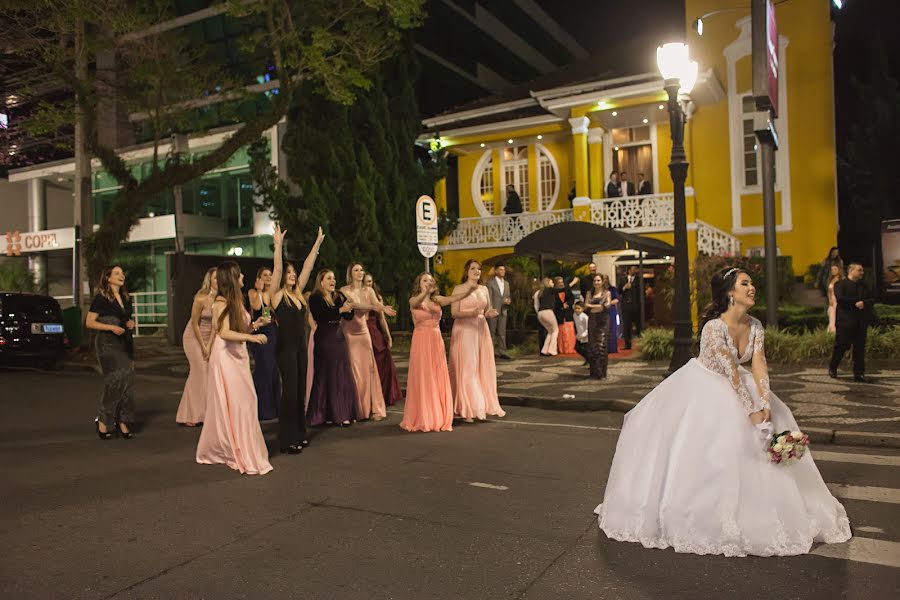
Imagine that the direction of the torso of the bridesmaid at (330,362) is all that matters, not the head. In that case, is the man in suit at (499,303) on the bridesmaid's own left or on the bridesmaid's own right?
on the bridesmaid's own left

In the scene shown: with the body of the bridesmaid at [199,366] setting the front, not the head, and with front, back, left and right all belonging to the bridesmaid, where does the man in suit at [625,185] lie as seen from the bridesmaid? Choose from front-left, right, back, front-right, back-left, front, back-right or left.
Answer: left

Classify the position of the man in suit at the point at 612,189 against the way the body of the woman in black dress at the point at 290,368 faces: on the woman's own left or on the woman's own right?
on the woman's own left

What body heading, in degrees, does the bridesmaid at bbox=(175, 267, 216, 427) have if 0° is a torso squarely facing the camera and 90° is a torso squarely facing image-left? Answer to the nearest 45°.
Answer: approximately 315°

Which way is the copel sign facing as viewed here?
toward the camera

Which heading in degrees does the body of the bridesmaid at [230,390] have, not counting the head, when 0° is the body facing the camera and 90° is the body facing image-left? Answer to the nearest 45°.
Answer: approximately 270°

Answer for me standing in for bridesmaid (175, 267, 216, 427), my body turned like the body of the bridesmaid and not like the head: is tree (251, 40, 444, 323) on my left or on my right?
on my left

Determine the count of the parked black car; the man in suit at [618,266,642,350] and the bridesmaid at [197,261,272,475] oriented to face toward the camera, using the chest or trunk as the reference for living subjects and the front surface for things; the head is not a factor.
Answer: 1

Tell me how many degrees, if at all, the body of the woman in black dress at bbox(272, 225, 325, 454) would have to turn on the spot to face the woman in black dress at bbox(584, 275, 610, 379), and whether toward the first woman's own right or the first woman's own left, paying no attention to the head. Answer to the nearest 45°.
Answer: approximately 90° to the first woman's own left

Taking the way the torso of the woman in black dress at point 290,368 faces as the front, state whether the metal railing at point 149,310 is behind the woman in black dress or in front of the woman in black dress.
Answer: behind

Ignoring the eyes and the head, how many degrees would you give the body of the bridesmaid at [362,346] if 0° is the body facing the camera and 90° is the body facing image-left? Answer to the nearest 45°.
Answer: approximately 315°

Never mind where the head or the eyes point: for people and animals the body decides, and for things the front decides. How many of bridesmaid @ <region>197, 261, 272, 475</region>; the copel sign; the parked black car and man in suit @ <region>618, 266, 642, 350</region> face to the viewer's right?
1

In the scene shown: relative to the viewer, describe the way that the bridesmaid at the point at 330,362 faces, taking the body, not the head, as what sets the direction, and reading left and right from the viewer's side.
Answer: facing the viewer and to the right of the viewer

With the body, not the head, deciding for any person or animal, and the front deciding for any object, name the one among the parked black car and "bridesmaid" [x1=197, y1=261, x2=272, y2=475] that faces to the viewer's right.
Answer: the bridesmaid

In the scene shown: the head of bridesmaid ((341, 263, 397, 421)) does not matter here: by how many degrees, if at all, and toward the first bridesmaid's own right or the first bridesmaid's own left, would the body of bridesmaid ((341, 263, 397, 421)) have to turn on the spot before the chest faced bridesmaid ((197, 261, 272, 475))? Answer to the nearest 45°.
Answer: approximately 90° to the first bridesmaid's own right

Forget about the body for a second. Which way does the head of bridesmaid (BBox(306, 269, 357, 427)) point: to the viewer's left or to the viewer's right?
to the viewer's right

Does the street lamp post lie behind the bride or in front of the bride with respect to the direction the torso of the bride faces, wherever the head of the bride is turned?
behind

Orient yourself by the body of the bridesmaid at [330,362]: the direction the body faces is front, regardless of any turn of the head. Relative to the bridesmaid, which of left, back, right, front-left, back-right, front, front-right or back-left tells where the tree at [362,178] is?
back-left

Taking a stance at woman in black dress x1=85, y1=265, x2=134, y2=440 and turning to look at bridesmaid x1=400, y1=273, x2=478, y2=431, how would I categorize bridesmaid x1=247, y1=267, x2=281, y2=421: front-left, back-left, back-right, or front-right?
front-left
